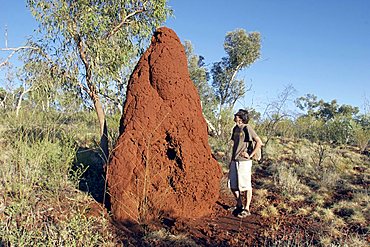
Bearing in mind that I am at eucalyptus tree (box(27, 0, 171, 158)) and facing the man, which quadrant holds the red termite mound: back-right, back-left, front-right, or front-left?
front-right

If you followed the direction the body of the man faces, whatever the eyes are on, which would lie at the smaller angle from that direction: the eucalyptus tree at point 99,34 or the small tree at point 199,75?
the eucalyptus tree

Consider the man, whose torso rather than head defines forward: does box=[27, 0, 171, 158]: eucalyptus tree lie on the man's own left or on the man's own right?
on the man's own right

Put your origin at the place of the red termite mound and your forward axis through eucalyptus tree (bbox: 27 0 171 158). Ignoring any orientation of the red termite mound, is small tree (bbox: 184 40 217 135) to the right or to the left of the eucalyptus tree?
right

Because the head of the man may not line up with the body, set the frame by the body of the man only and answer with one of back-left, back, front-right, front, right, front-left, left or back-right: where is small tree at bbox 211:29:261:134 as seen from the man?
back-right

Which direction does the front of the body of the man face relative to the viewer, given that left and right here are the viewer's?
facing the viewer and to the left of the viewer

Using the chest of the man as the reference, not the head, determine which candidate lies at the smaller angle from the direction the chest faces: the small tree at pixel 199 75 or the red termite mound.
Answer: the red termite mound

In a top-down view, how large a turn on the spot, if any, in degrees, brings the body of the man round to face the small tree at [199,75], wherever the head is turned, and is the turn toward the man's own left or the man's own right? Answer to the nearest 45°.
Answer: approximately 135° to the man's own right

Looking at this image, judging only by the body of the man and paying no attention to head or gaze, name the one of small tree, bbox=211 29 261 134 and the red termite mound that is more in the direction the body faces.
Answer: the red termite mound
